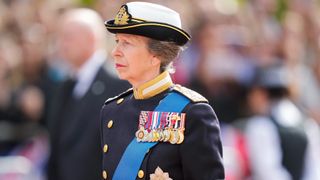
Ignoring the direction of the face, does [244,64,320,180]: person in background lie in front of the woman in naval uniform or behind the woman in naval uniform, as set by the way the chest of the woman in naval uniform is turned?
behind

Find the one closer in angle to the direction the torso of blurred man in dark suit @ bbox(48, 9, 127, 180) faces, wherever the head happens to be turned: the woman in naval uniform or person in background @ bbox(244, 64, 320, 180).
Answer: the woman in naval uniform

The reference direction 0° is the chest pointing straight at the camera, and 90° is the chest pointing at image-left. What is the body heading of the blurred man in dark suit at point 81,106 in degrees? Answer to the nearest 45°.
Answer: approximately 45°

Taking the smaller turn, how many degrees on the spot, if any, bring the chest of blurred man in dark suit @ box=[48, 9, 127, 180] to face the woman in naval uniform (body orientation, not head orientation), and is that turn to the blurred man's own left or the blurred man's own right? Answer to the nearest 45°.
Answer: approximately 45° to the blurred man's own left

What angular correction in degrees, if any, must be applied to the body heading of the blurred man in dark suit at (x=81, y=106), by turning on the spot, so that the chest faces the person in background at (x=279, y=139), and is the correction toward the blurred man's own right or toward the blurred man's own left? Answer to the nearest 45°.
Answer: approximately 135° to the blurred man's own left

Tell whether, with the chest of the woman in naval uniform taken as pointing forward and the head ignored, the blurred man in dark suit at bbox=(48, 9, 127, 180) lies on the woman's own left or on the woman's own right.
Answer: on the woman's own right
